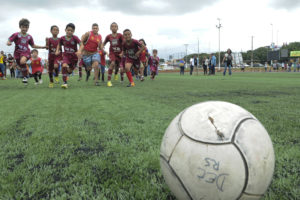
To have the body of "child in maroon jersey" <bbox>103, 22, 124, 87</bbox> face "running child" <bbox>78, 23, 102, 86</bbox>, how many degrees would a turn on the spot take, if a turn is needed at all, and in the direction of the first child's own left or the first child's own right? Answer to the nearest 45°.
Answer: approximately 45° to the first child's own right

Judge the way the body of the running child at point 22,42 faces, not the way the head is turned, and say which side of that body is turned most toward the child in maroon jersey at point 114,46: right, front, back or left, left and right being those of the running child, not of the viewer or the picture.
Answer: left

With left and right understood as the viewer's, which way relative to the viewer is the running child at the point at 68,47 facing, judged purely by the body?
facing the viewer

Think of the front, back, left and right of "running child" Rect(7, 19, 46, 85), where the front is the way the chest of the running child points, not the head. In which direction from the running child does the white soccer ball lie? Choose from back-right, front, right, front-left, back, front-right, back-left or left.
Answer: front

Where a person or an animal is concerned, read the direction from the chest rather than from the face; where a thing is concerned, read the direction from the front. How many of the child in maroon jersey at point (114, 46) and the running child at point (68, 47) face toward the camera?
2

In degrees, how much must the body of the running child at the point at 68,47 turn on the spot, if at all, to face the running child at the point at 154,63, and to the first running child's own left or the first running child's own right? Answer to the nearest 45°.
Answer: approximately 135° to the first running child's own left

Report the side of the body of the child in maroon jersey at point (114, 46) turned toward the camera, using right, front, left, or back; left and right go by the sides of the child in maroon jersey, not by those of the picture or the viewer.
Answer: front
